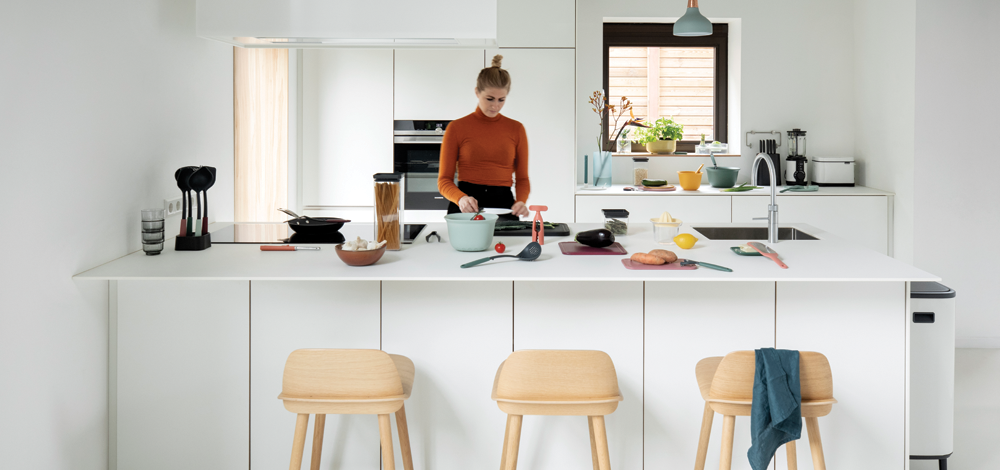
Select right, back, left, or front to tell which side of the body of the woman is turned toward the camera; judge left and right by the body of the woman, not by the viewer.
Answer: front

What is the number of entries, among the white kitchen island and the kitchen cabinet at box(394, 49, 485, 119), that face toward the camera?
2

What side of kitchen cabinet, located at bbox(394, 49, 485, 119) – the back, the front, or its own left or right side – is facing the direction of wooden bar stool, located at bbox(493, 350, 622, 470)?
front

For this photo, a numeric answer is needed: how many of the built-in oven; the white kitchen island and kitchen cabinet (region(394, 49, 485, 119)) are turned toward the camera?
3

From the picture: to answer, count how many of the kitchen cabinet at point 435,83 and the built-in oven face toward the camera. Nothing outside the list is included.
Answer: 2

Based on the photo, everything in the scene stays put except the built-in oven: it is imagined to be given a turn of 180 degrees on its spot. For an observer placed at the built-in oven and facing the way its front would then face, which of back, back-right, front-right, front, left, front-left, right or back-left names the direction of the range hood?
back

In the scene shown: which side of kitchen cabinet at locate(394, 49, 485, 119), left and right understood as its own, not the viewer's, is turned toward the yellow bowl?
left

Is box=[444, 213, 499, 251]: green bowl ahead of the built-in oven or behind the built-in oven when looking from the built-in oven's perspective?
ahead

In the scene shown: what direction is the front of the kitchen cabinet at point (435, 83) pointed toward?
toward the camera

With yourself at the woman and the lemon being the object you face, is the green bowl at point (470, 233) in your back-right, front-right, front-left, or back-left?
front-right

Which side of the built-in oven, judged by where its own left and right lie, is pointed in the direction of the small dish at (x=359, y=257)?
front

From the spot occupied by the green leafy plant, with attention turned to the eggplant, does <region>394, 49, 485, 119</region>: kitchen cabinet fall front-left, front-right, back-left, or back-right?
front-right
